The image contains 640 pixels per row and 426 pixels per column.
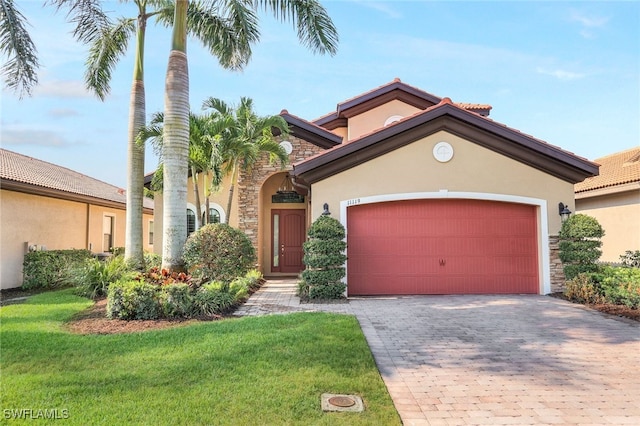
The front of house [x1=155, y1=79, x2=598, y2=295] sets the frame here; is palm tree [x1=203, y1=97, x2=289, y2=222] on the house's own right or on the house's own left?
on the house's own right

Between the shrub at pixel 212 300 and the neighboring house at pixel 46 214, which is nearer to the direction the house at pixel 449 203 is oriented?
the shrub

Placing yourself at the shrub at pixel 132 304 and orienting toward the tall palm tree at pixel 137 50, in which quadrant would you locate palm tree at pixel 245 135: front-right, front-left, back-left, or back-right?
front-right

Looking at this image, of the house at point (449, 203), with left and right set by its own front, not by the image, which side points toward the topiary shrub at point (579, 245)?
left

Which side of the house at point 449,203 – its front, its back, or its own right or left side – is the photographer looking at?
front

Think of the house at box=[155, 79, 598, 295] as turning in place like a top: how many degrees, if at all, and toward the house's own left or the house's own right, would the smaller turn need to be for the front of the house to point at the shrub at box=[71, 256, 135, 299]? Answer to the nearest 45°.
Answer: approximately 90° to the house's own right

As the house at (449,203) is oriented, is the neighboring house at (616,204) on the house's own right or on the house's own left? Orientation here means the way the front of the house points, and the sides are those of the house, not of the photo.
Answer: on the house's own left

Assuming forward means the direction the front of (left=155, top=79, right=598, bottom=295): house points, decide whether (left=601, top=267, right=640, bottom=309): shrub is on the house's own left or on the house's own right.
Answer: on the house's own left

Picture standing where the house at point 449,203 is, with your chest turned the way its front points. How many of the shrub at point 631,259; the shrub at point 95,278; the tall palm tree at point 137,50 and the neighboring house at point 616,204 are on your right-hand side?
2

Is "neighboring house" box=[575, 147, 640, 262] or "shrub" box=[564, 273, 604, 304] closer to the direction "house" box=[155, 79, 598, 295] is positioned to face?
the shrub

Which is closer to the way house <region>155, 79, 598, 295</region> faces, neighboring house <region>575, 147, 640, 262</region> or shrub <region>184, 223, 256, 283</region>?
the shrub

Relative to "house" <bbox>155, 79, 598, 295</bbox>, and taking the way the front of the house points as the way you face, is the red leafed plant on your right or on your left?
on your right

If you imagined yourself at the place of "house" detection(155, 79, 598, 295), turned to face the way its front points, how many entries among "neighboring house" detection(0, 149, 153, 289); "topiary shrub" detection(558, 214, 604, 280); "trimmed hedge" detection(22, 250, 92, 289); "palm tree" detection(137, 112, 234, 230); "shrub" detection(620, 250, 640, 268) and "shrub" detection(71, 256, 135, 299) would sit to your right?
4

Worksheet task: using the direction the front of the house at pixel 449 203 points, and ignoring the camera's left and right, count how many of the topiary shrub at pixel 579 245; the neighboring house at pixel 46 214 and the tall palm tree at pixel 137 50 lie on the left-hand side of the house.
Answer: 1

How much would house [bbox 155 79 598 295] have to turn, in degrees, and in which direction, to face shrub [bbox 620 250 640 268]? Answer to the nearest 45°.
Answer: approximately 135° to its left

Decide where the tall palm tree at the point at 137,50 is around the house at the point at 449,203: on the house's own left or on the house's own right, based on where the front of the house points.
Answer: on the house's own right

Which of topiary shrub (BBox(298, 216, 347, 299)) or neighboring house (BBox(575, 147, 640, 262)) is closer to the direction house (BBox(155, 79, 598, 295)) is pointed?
the topiary shrub

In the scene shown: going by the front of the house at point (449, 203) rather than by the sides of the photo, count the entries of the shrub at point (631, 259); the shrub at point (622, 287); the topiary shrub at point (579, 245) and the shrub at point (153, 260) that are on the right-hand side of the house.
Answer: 1
